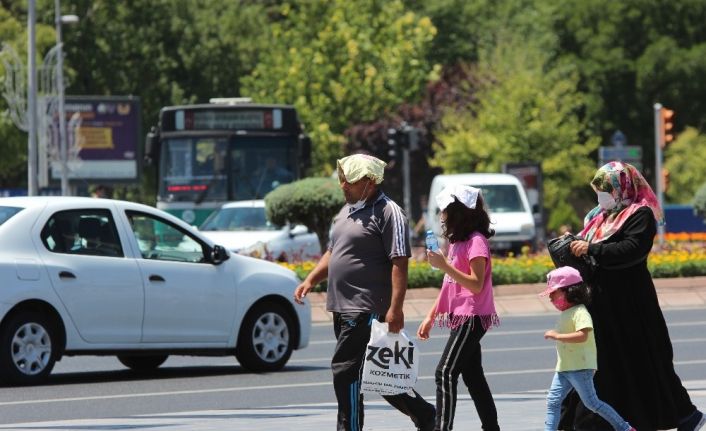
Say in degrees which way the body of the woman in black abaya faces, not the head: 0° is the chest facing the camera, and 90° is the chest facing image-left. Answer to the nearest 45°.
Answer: approximately 90°

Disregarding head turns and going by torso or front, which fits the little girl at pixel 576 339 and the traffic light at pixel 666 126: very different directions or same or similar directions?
very different directions

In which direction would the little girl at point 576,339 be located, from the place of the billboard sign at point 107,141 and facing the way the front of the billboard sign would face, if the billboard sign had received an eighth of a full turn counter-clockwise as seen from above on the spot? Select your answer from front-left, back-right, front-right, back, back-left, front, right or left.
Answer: front-right

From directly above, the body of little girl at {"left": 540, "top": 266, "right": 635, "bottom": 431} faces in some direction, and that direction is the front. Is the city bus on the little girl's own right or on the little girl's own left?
on the little girl's own right

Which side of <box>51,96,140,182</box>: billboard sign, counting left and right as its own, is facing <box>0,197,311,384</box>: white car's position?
front

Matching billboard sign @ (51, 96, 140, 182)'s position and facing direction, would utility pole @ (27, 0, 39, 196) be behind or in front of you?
in front

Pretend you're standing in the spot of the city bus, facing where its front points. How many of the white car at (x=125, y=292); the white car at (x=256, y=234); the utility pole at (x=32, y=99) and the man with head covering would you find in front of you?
3

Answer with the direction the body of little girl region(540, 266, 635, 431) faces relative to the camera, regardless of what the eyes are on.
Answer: to the viewer's left

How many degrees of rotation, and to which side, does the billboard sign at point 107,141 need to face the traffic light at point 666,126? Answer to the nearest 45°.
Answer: approximately 45° to its left
